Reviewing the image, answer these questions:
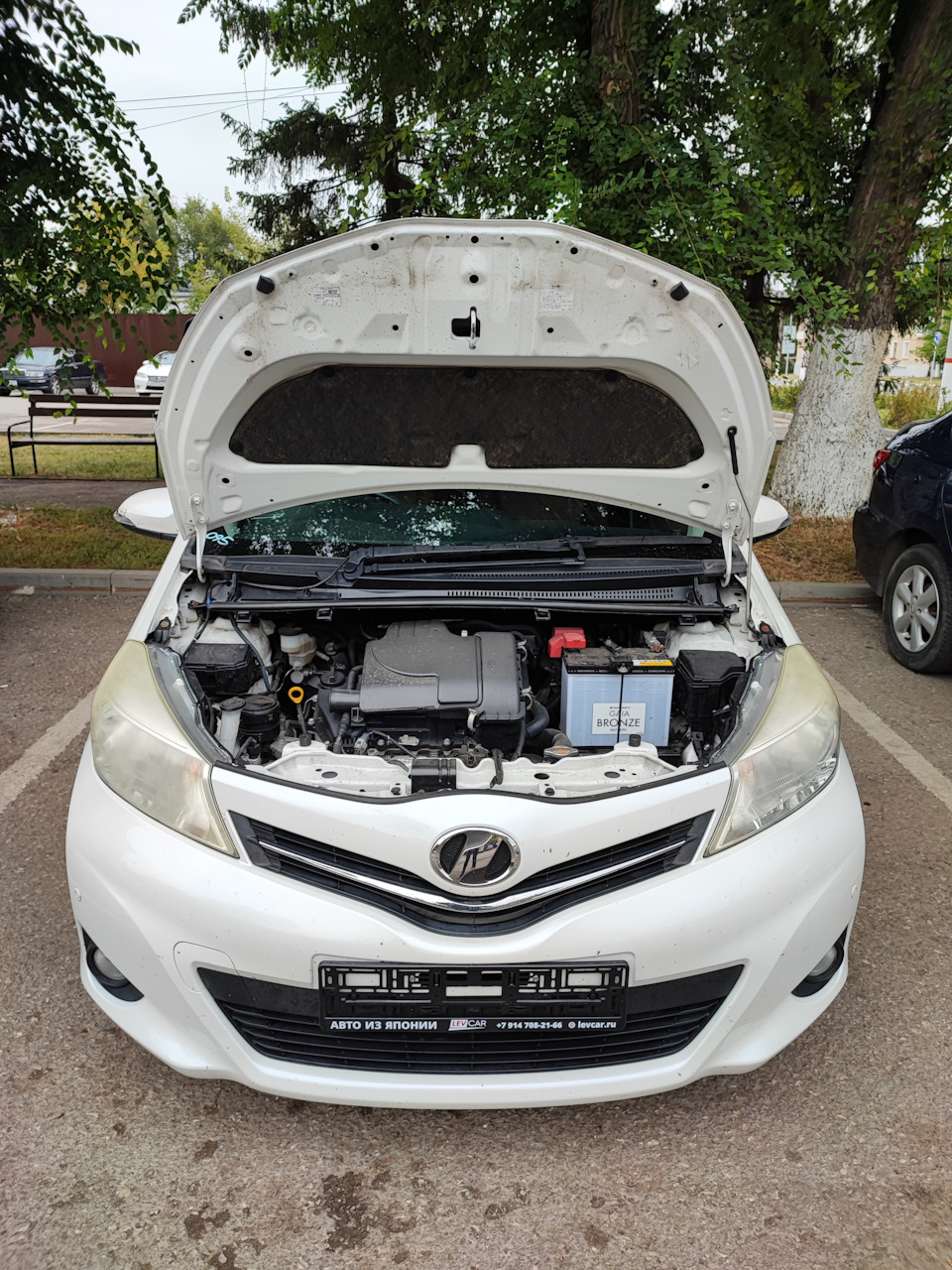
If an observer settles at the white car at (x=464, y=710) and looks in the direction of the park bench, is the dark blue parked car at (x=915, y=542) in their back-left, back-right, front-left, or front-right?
front-right

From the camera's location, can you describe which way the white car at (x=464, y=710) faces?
facing the viewer

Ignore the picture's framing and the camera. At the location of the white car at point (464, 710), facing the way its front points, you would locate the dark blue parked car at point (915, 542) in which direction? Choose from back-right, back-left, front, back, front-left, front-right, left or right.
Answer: back-left

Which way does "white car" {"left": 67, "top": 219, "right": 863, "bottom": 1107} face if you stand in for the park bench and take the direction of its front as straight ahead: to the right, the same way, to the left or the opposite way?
the same way

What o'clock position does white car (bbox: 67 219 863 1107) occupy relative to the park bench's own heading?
The white car is roughly at 12 o'clock from the park bench.

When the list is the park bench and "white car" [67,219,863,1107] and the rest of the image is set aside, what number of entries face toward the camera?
2
